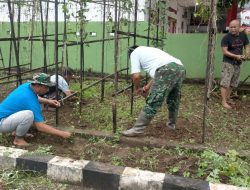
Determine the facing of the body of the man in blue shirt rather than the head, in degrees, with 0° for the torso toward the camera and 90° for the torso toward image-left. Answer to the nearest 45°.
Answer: approximately 270°

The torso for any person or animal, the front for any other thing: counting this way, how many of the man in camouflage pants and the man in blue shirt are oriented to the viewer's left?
1

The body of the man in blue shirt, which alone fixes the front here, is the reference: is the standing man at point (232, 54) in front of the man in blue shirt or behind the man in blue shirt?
in front

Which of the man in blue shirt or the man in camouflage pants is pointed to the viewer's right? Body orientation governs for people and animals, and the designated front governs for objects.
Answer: the man in blue shirt

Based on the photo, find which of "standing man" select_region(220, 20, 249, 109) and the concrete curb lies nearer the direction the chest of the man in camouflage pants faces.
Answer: the concrete curb

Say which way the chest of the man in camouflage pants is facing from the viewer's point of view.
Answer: to the viewer's left

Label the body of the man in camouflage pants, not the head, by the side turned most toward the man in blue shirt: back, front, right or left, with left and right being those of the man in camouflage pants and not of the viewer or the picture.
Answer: front

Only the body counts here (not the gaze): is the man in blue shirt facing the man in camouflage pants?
yes

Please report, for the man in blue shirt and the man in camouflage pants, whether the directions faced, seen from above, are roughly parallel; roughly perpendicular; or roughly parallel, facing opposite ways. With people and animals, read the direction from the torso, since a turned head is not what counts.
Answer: roughly parallel, facing opposite ways

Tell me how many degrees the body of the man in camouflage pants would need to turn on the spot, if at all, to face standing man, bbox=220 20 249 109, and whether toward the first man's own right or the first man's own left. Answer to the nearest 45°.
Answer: approximately 135° to the first man's own right

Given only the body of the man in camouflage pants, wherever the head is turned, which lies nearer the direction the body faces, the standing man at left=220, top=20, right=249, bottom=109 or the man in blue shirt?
the man in blue shirt
